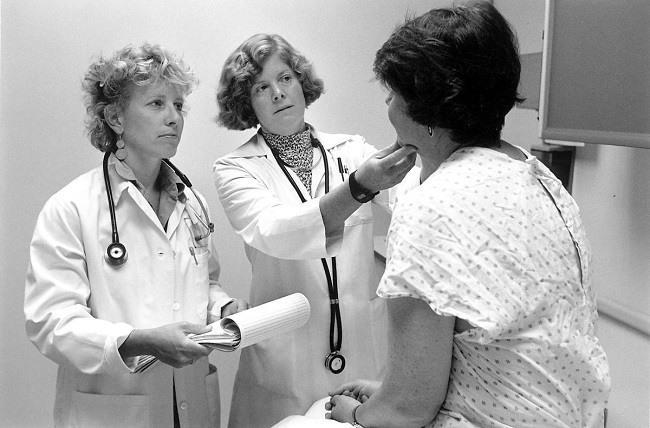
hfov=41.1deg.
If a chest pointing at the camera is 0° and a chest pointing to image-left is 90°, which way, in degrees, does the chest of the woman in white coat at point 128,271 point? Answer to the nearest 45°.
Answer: approximately 315°

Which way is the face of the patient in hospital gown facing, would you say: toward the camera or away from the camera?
away from the camera

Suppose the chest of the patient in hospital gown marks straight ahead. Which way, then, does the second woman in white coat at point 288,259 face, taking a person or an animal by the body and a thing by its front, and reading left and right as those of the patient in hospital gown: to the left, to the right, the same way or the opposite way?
the opposite way

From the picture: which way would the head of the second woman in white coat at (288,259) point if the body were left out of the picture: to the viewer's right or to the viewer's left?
to the viewer's right

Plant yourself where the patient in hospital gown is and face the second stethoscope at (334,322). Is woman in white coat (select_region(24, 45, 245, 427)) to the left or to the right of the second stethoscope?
left

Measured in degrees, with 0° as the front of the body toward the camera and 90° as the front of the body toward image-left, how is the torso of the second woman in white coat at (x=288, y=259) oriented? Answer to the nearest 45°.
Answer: approximately 315°
